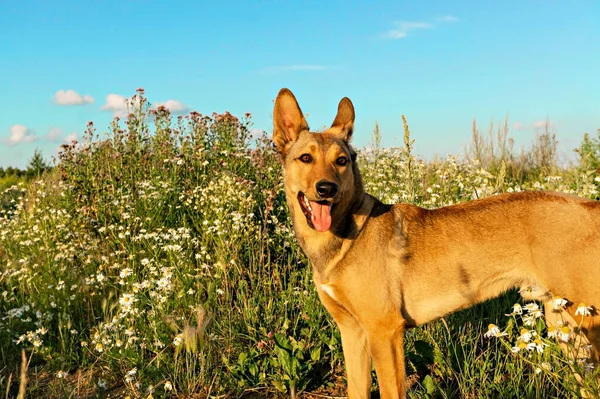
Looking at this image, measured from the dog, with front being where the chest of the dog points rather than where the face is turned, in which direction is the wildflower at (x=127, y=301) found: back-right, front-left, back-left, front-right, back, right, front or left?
front

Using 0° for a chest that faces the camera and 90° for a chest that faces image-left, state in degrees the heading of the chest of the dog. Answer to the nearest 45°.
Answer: approximately 90°
